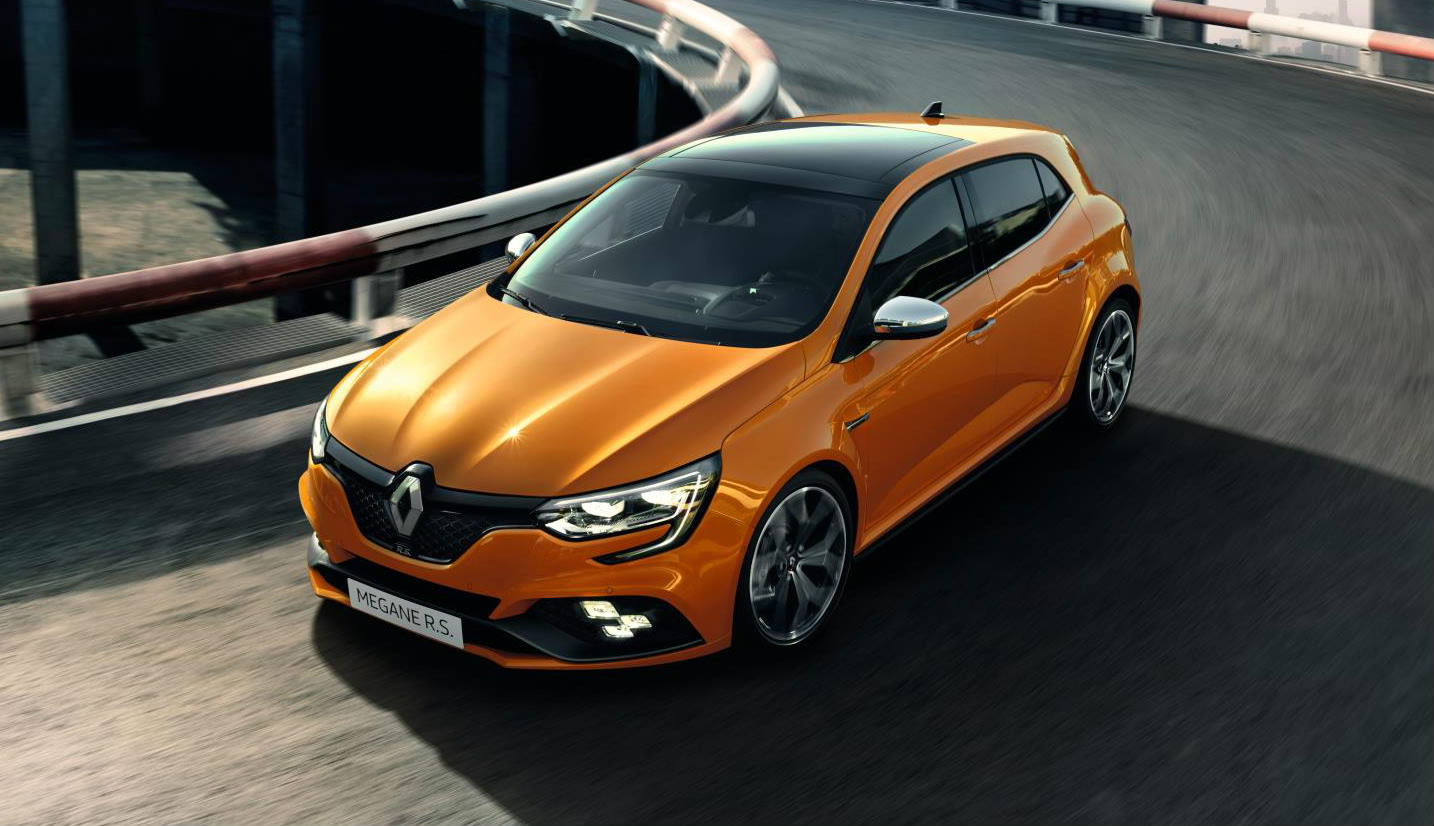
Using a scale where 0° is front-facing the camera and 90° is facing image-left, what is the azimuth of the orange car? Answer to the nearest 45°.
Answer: approximately 45°

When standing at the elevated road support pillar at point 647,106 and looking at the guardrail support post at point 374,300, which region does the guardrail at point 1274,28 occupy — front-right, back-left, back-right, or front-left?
back-left

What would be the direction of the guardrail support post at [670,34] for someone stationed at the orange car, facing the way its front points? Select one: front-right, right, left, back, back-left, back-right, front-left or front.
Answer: back-right

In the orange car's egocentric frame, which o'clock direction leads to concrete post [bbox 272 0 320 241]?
The concrete post is roughly at 4 o'clock from the orange car.

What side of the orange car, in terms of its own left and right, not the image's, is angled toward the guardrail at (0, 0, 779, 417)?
right

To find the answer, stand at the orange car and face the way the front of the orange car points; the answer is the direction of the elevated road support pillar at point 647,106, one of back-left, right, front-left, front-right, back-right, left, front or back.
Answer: back-right

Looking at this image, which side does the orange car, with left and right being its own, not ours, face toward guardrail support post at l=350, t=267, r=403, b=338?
right

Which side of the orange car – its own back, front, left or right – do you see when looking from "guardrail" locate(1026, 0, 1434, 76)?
back

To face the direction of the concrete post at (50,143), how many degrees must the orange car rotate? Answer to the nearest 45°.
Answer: approximately 90° to its right

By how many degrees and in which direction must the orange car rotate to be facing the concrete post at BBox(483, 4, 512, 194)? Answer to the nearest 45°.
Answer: approximately 135° to its right
